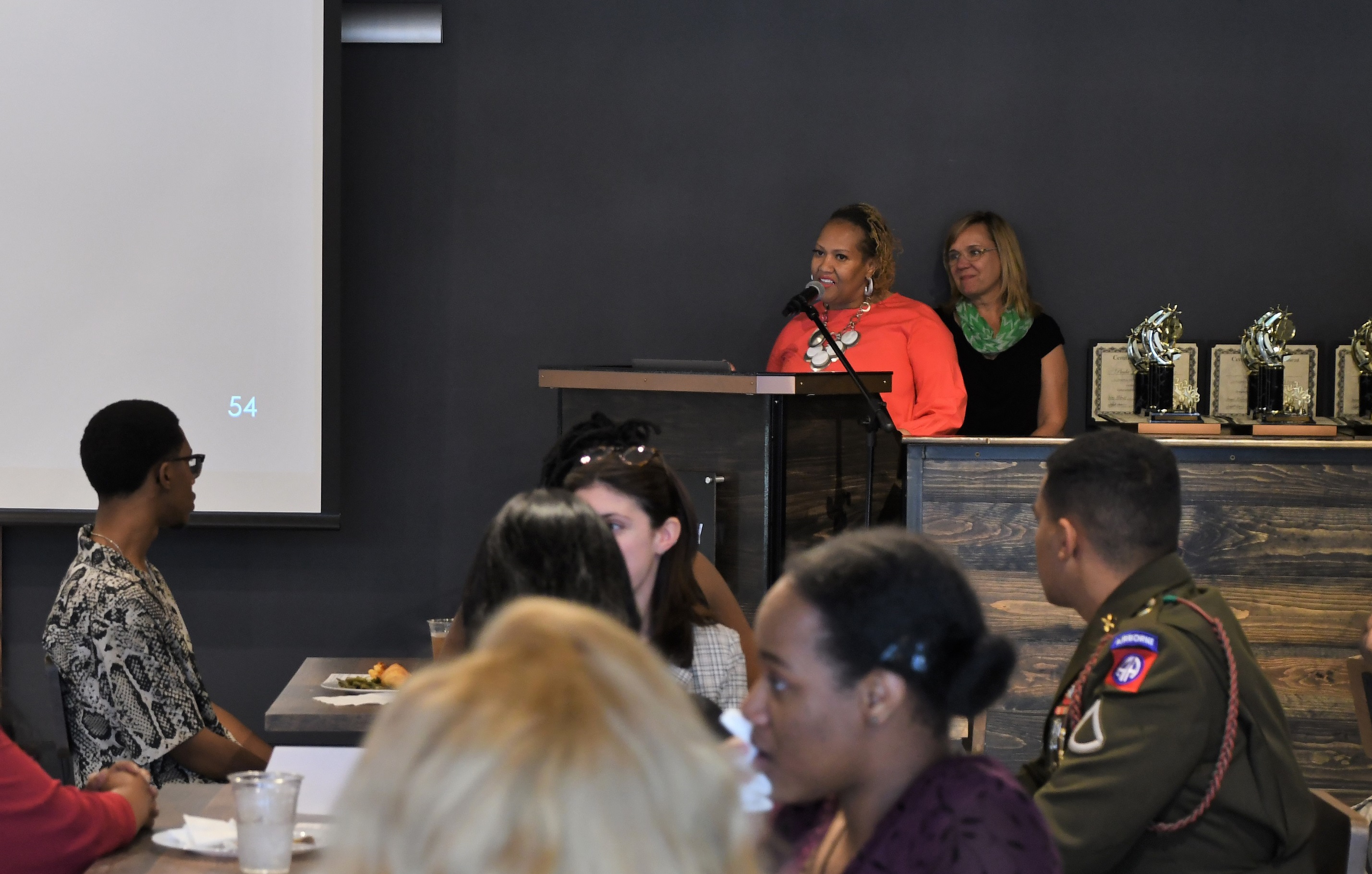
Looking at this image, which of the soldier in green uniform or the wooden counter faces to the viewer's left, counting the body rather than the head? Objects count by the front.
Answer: the soldier in green uniform

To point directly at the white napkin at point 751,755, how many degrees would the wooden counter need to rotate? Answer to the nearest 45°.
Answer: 0° — it already faces it

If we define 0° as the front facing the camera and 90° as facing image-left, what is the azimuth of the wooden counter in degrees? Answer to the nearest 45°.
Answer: approximately 0°

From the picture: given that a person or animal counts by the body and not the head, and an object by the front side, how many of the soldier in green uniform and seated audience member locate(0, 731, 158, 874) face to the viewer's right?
1

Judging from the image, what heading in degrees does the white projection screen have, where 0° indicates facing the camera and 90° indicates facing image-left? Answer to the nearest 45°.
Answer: approximately 0°

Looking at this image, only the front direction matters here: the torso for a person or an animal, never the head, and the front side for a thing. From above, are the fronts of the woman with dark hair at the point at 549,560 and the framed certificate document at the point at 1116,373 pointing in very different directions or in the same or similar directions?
very different directions

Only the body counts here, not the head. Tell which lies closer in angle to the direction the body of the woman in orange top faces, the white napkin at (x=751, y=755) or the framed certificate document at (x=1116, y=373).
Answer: the white napkin

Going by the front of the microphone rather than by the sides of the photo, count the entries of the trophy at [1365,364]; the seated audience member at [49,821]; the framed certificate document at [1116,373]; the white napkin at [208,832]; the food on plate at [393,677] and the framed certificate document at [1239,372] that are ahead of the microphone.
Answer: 3

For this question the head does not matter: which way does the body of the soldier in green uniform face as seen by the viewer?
to the viewer's left

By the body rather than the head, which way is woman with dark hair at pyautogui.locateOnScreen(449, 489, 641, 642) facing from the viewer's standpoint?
away from the camera
